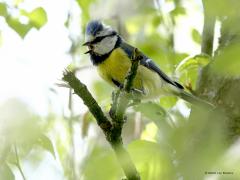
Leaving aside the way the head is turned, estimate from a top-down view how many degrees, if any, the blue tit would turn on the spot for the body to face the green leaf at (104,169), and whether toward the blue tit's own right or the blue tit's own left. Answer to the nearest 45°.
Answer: approximately 90° to the blue tit's own left

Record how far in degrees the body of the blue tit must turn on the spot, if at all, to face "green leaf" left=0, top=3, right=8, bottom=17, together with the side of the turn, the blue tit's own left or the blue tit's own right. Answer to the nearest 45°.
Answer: approximately 45° to the blue tit's own right

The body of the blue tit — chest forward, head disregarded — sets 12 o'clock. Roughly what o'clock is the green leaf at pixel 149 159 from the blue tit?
The green leaf is roughly at 9 o'clock from the blue tit.

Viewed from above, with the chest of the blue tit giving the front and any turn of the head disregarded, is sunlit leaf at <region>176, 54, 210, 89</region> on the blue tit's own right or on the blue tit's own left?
on the blue tit's own left

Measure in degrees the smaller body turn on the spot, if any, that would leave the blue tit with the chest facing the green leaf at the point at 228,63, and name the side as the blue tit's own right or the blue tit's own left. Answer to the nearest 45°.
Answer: approximately 90° to the blue tit's own left

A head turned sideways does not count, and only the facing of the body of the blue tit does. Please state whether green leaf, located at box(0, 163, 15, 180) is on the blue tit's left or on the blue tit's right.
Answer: on the blue tit's left

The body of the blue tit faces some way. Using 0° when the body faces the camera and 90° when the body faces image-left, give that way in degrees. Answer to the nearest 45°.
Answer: approximately 90°
